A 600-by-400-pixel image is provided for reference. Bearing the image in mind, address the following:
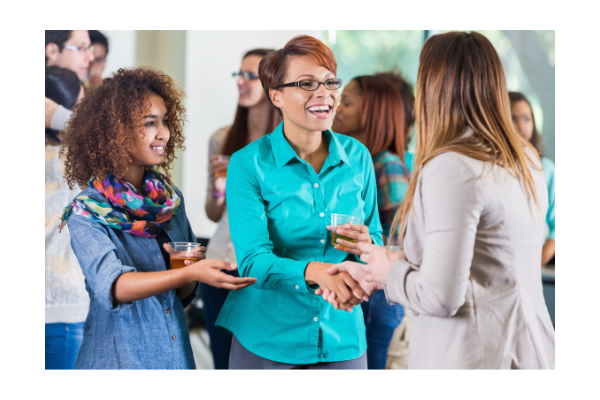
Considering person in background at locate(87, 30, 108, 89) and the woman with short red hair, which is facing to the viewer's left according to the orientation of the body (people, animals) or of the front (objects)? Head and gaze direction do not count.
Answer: the person in background

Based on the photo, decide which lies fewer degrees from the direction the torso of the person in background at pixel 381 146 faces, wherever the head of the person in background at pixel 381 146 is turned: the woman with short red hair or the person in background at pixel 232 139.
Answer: the person in background

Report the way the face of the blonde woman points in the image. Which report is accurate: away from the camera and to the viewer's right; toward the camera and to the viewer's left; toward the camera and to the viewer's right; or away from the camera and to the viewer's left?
away from the camera and to the viewer's left

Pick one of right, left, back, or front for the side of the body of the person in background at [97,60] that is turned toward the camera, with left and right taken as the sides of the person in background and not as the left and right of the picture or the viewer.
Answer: left

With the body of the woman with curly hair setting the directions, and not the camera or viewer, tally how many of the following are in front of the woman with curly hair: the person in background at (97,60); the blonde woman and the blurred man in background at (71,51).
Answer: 1

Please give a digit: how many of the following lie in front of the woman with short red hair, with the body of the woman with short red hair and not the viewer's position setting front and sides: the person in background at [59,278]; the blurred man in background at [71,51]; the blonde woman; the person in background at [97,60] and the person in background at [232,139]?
1

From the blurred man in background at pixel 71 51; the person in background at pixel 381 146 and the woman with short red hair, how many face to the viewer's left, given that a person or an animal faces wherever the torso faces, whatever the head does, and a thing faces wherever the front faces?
1

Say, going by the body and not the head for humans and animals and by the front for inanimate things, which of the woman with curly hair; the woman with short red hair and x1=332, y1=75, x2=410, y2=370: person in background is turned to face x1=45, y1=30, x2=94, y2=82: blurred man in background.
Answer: the person in background

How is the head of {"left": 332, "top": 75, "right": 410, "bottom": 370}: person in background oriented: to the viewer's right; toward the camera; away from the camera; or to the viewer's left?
to the viewer's left

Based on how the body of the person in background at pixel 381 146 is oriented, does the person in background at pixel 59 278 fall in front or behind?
in front

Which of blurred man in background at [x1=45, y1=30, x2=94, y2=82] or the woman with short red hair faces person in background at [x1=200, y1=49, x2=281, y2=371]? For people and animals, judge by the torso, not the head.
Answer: the blurred man in background

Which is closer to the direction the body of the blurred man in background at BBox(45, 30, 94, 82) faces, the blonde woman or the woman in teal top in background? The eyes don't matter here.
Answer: the woman in teal top in background

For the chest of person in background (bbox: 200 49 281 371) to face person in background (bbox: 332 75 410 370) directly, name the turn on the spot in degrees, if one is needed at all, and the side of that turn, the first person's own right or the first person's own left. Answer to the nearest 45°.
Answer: approximately 90° to the first person's own left
